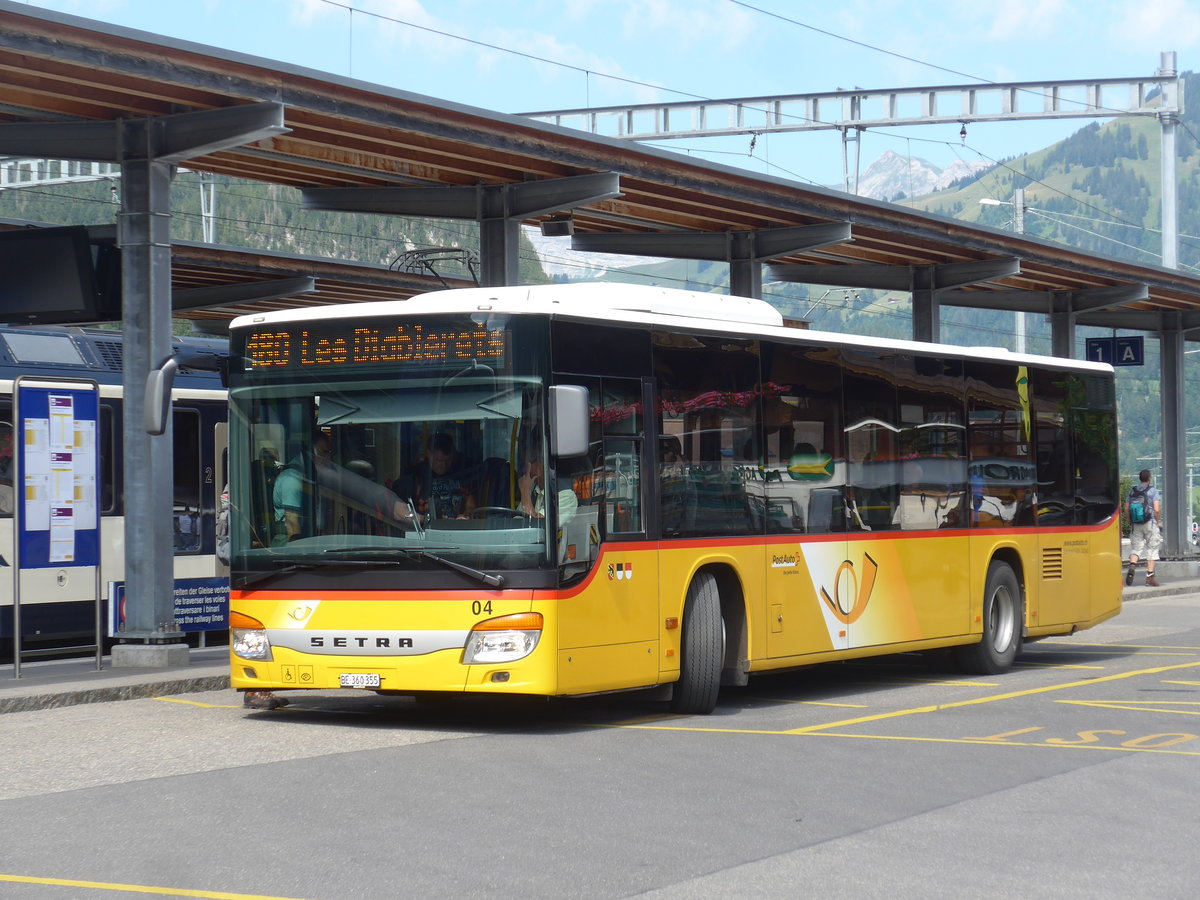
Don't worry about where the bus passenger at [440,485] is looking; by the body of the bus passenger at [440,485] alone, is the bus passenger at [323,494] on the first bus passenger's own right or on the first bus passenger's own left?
on the first bus passenger's own right

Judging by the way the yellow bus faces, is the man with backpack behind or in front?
behind

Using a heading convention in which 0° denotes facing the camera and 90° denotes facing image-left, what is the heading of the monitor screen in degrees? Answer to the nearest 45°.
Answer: approximately 0°

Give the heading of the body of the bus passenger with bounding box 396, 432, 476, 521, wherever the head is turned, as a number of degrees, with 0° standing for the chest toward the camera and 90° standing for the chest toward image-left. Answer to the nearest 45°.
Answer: approximately 0°

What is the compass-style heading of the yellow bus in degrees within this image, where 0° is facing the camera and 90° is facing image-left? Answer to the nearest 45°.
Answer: approximately 45°

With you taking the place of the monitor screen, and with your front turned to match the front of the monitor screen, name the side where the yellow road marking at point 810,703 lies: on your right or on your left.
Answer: on your left

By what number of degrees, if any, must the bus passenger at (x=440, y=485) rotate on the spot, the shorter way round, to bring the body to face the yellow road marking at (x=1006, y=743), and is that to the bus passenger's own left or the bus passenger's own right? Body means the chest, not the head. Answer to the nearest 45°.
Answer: approximately 90° to the bus passenger's own left
